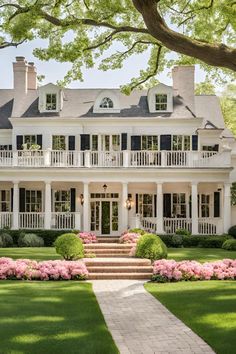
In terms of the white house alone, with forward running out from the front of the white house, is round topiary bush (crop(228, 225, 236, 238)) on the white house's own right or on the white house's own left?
on the white house's own left

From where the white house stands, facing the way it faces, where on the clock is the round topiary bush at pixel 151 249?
The round topiary bush is roughly at 12 o'clock from the white house.

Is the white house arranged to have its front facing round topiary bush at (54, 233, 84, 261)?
yes

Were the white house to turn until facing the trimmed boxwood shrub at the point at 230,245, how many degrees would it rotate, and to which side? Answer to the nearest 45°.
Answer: approximately 45° to its left

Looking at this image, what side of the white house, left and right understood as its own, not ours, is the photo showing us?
front

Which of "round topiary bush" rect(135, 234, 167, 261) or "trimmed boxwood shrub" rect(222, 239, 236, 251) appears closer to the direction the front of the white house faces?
the round topiary bush

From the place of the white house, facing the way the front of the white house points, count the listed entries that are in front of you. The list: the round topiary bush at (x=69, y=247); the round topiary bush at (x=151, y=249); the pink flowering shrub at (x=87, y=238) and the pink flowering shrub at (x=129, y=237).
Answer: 4

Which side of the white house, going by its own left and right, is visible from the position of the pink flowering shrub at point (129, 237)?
front

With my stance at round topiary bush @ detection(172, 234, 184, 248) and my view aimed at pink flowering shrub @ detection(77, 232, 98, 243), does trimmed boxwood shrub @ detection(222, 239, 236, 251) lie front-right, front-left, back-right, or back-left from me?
back-left

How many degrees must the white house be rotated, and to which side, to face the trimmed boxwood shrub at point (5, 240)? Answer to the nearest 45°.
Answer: approximately 45° to its right

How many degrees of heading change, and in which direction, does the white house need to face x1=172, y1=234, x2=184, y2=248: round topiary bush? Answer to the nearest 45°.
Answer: approximately 45° to its left

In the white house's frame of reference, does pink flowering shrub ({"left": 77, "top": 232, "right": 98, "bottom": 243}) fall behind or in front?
in front

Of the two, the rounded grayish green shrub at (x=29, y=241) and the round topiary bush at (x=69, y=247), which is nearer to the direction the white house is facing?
the round topiary bush
